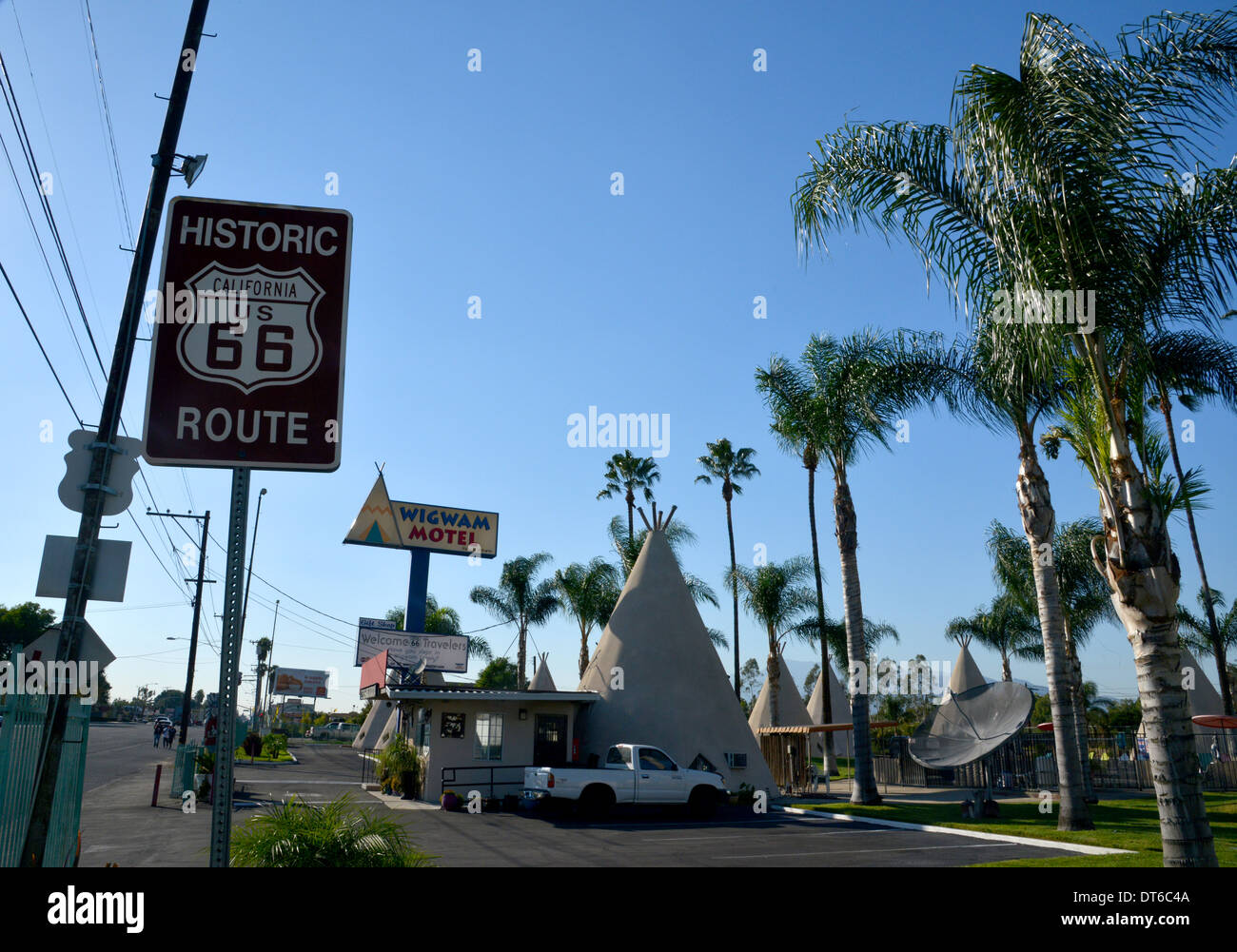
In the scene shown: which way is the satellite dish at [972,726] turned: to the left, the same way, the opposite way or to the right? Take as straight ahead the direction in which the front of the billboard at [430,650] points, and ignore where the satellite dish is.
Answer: to the right

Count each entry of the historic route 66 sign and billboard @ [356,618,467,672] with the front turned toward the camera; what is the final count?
2

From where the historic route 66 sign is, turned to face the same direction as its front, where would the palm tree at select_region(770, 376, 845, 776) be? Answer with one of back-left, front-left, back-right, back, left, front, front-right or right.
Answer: back-left

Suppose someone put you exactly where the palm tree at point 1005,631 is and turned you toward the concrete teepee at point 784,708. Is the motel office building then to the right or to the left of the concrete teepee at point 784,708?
left

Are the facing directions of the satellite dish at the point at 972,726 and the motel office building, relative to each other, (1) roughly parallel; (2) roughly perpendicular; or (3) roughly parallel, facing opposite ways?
roughly perpendicular

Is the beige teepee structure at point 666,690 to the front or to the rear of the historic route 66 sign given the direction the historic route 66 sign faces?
to the rear

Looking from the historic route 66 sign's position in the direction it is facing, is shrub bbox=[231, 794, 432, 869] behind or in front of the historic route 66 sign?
behind
